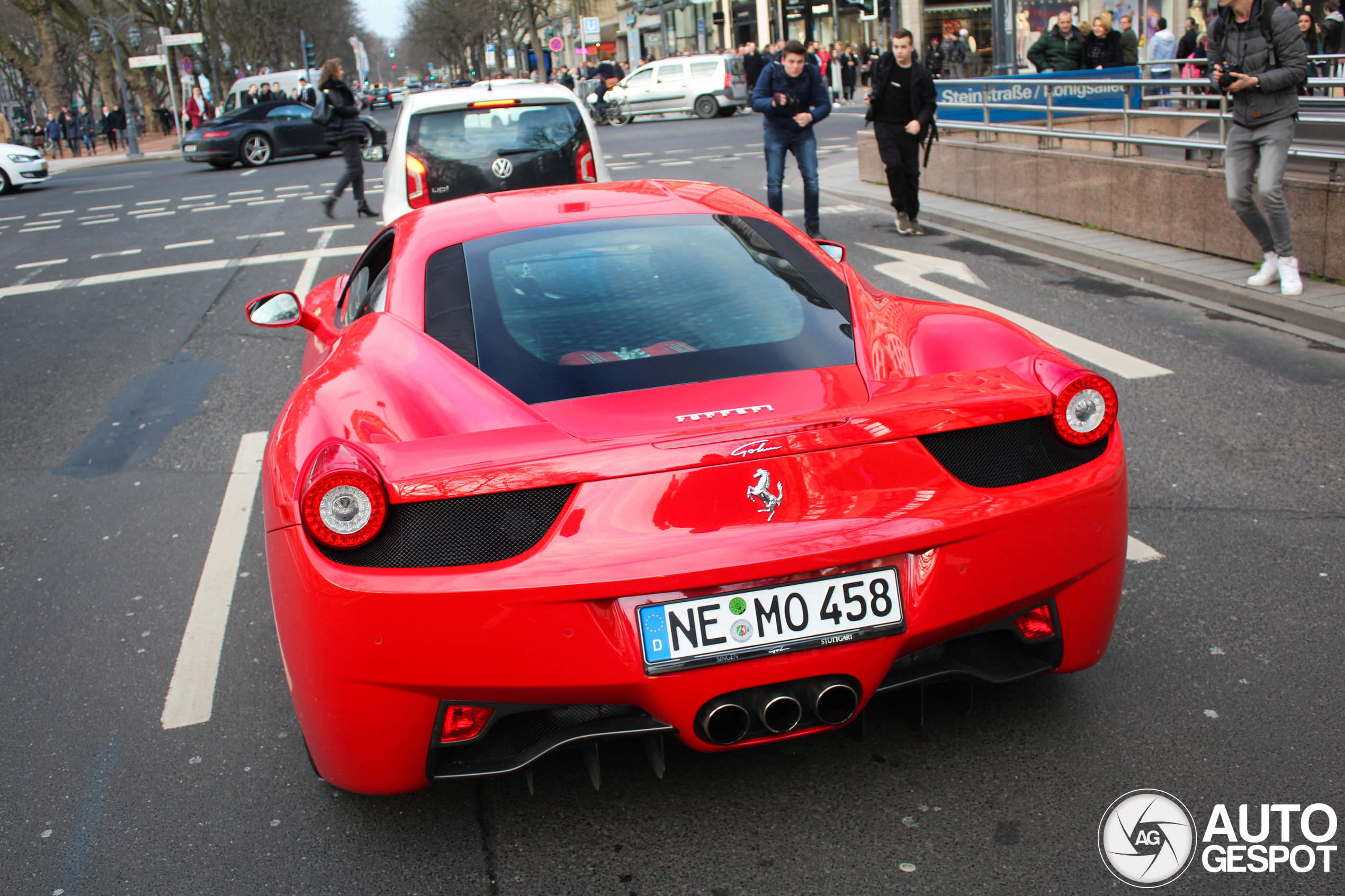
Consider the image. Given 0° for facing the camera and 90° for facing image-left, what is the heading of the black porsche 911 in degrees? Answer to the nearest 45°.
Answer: approximately 225°

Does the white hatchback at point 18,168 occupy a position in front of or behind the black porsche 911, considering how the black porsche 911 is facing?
behind

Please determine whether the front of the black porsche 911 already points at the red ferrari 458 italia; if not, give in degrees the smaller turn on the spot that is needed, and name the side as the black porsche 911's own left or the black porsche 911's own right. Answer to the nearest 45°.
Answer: approximately 135° to the black porsche 911's own right

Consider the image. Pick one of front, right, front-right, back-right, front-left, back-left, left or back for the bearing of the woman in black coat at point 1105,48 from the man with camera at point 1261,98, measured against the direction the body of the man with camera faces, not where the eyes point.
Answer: back-right

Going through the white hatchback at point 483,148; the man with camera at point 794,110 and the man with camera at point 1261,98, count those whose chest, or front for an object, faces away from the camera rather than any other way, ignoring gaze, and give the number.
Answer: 1

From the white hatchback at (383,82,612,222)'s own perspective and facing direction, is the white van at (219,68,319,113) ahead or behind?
ahead

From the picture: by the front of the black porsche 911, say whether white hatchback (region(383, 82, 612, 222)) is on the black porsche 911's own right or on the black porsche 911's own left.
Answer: on the black porsche 911's own right

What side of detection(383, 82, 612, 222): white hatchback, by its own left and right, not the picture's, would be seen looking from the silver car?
front

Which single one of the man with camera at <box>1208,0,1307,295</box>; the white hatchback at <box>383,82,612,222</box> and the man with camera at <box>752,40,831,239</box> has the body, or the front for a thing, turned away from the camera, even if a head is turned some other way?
the white hatchback

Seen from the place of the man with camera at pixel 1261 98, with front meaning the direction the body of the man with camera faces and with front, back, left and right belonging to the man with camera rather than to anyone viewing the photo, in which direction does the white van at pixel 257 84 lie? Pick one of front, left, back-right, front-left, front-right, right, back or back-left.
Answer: right

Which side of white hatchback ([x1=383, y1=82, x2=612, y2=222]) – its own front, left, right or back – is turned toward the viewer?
back

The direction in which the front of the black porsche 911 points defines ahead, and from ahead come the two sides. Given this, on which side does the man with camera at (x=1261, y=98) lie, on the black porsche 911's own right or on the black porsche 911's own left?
on the black porsche 911's own right

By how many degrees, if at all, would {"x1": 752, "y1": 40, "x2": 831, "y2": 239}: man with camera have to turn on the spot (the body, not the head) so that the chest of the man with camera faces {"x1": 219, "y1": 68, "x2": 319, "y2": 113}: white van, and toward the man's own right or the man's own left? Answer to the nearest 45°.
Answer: approximately 135° to the man's own right

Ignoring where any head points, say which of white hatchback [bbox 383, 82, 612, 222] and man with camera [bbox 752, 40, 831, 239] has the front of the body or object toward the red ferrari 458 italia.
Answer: the man with camera

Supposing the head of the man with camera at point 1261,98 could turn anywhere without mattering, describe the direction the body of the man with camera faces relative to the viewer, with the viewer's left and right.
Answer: facing the viewer and to the left of the viewer

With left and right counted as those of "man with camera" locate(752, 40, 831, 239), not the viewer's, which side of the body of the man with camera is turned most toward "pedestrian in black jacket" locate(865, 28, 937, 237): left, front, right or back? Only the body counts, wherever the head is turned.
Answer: left
